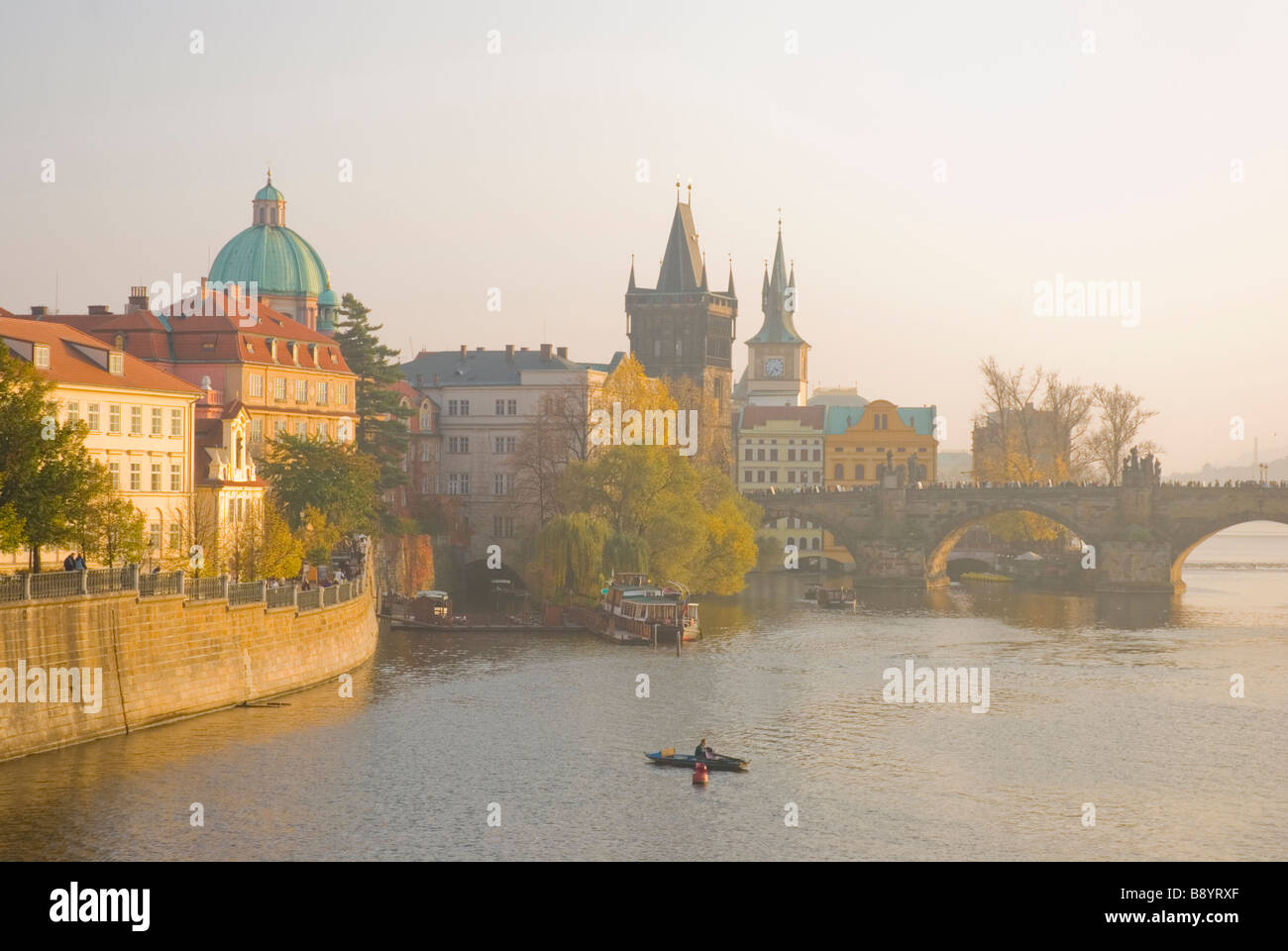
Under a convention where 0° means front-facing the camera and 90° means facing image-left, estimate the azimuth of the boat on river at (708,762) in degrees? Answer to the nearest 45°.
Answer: approximately 90°

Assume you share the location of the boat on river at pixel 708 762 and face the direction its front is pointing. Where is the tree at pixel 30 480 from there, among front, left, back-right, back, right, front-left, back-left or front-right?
front
